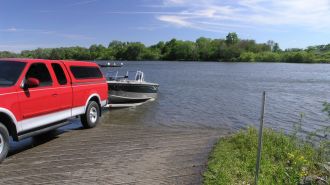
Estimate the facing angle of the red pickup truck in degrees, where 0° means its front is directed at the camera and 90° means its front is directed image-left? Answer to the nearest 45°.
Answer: approximately 45°

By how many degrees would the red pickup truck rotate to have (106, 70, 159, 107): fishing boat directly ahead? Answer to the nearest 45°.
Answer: approximately 135° to its right
